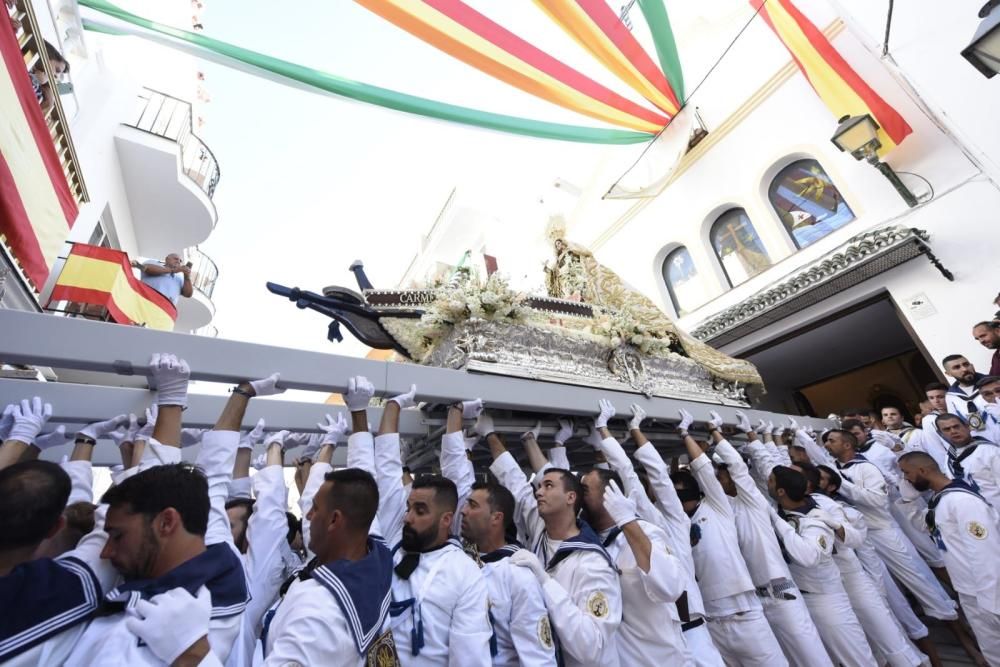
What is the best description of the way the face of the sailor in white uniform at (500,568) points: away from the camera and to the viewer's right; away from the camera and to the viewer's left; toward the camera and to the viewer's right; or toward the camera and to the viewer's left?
toward the camera and to the viewer's left

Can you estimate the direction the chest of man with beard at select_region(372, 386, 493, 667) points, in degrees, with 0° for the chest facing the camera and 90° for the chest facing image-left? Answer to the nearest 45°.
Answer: approximately 45°

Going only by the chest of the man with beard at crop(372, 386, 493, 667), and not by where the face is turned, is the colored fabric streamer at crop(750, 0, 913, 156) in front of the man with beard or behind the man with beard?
behind

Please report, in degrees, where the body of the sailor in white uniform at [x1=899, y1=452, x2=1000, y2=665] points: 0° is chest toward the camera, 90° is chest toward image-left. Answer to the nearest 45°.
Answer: approximately 90°

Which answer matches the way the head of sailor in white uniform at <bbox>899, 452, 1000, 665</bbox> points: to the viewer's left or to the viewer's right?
to the viewer's left

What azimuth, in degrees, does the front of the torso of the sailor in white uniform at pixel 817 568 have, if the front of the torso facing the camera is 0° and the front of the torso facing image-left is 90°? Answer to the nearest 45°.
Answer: approximately 90°

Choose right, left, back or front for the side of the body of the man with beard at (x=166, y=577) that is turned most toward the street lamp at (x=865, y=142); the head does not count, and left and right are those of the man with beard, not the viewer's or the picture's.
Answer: back
